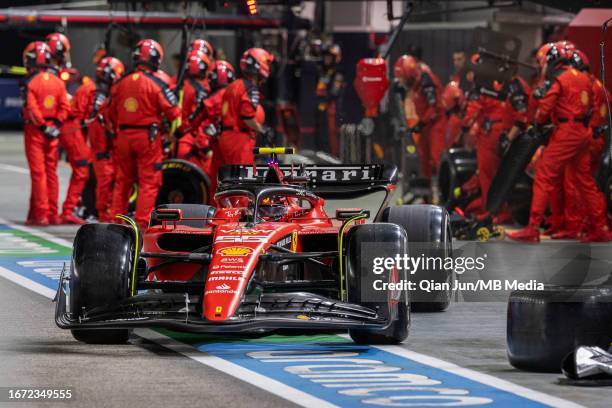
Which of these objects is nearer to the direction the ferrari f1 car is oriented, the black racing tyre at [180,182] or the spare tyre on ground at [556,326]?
the spare tyre on ground

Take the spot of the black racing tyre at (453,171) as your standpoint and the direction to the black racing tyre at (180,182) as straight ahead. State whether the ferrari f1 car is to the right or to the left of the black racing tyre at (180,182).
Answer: left

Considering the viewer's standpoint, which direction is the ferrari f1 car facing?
facing the viewer

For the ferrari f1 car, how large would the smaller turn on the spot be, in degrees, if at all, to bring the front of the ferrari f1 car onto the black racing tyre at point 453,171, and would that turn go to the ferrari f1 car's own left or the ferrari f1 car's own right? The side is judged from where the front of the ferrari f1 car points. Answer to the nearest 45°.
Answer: approximately 180°

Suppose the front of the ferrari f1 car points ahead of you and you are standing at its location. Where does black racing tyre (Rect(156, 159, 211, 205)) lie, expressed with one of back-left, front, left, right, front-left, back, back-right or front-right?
back

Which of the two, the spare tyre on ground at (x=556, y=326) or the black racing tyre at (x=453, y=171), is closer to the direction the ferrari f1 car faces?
the spare tyre on ground

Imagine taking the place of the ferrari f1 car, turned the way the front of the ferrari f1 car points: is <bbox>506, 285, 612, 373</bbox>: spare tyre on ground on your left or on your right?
on your left
